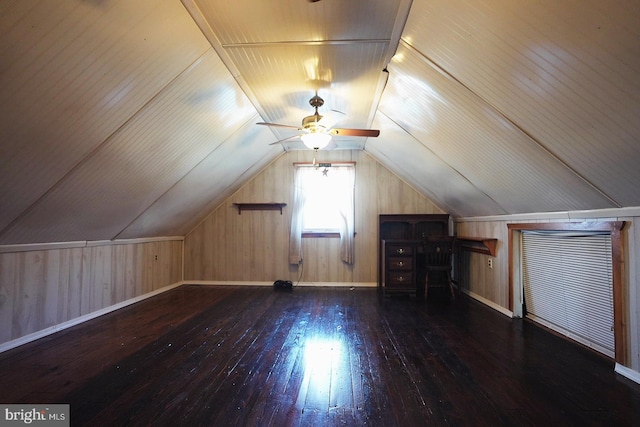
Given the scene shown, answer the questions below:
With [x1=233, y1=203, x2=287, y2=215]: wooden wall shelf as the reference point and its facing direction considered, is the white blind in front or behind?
in front

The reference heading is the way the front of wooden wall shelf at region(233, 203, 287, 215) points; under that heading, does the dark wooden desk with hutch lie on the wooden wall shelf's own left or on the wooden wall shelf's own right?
on the wooden wall shelf's own left

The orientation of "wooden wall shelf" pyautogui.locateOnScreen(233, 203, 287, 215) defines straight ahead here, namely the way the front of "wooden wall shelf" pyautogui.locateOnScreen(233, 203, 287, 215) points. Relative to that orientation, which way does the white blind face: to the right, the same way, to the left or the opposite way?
to the right

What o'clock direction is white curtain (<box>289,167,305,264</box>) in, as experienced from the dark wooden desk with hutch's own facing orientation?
The white curtain is roughly at 3 o'clock from the dark wooden desk with hutch.

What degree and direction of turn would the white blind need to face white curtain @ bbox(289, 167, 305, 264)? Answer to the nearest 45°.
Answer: approximately 45° to its right

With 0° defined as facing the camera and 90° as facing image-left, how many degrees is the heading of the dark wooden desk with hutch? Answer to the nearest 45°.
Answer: approximately 0°

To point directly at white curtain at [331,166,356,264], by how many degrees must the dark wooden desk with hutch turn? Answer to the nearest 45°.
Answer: approximately 90° to its right

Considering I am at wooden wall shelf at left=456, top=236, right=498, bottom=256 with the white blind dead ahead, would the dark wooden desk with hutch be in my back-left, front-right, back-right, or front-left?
back-right

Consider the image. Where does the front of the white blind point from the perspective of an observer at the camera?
facing the viewer and to the left of the viewer

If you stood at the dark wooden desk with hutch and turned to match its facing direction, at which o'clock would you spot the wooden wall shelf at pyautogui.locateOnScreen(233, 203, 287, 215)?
The wooden wall shelf is roughly at 3 o'clock from the dark wooden desk with hutch.

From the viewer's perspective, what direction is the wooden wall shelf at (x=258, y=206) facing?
toward the camera

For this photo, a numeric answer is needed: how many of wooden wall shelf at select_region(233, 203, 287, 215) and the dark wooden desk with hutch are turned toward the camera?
2

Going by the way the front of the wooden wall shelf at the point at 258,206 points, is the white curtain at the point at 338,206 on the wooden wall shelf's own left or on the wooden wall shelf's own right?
on the wooden wall shelf's own left

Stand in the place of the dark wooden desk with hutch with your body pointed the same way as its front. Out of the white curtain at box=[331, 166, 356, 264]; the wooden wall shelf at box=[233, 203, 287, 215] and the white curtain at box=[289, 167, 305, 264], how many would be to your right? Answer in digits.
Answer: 3

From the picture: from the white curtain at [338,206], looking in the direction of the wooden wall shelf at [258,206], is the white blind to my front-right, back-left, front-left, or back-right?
back-left

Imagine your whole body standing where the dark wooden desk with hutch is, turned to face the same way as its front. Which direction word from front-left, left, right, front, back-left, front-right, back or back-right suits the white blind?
front-left

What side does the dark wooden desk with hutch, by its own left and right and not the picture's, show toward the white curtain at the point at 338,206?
right
